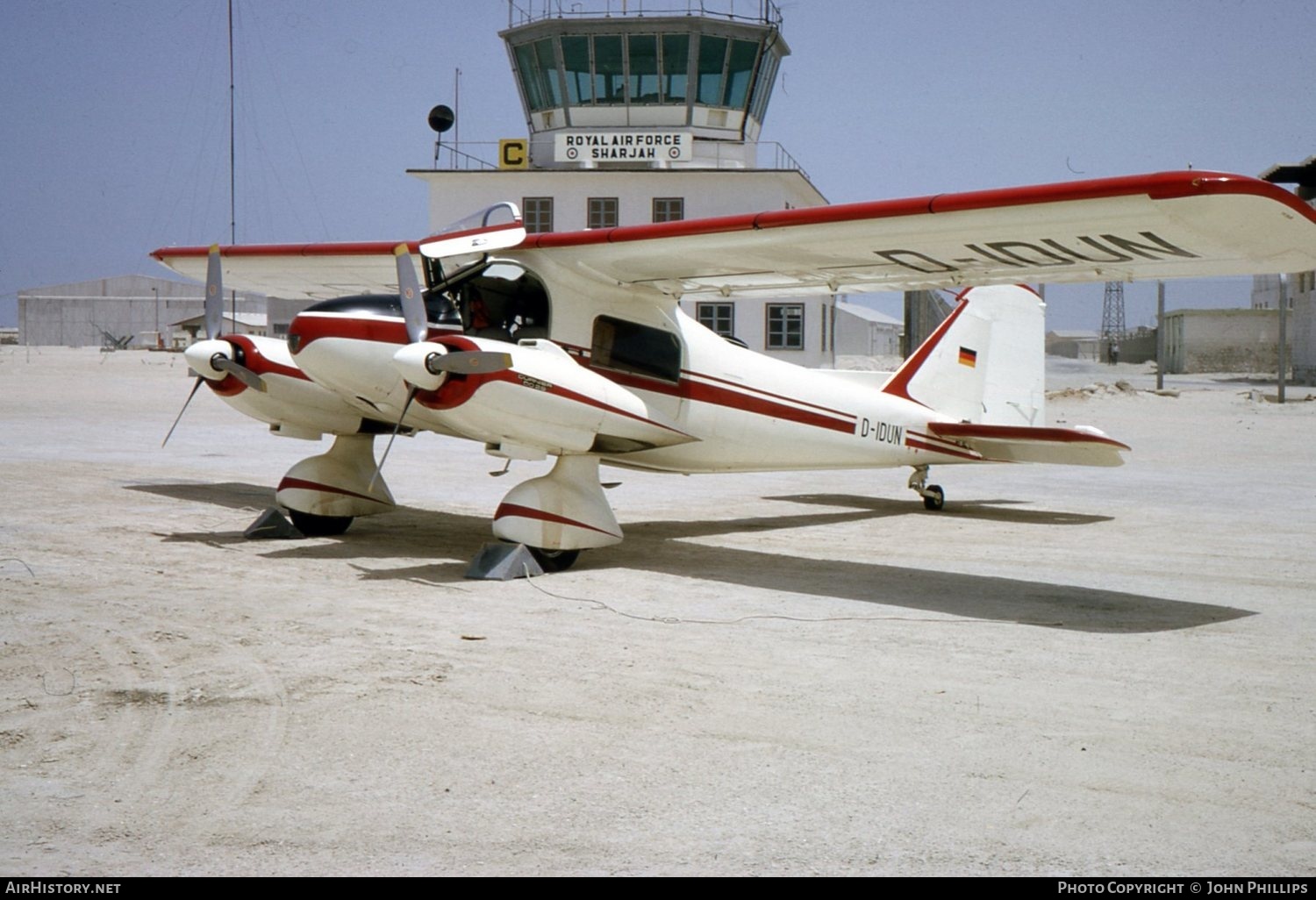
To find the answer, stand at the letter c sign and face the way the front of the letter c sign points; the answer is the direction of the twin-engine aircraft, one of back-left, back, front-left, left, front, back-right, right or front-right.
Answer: front

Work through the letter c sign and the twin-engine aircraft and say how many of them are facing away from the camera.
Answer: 0

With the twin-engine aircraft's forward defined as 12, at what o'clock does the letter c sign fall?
The letter c sign is roughly at 4 o'clock from the twin-engine aircraft.

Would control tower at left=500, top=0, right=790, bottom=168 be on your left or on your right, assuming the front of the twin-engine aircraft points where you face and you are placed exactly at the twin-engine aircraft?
on your right

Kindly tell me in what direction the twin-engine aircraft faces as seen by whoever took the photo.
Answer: facing the viewer and to the left of the viewer

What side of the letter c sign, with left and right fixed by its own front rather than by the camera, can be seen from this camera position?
front

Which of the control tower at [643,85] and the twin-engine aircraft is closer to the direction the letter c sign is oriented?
the twin-engine aircraft
